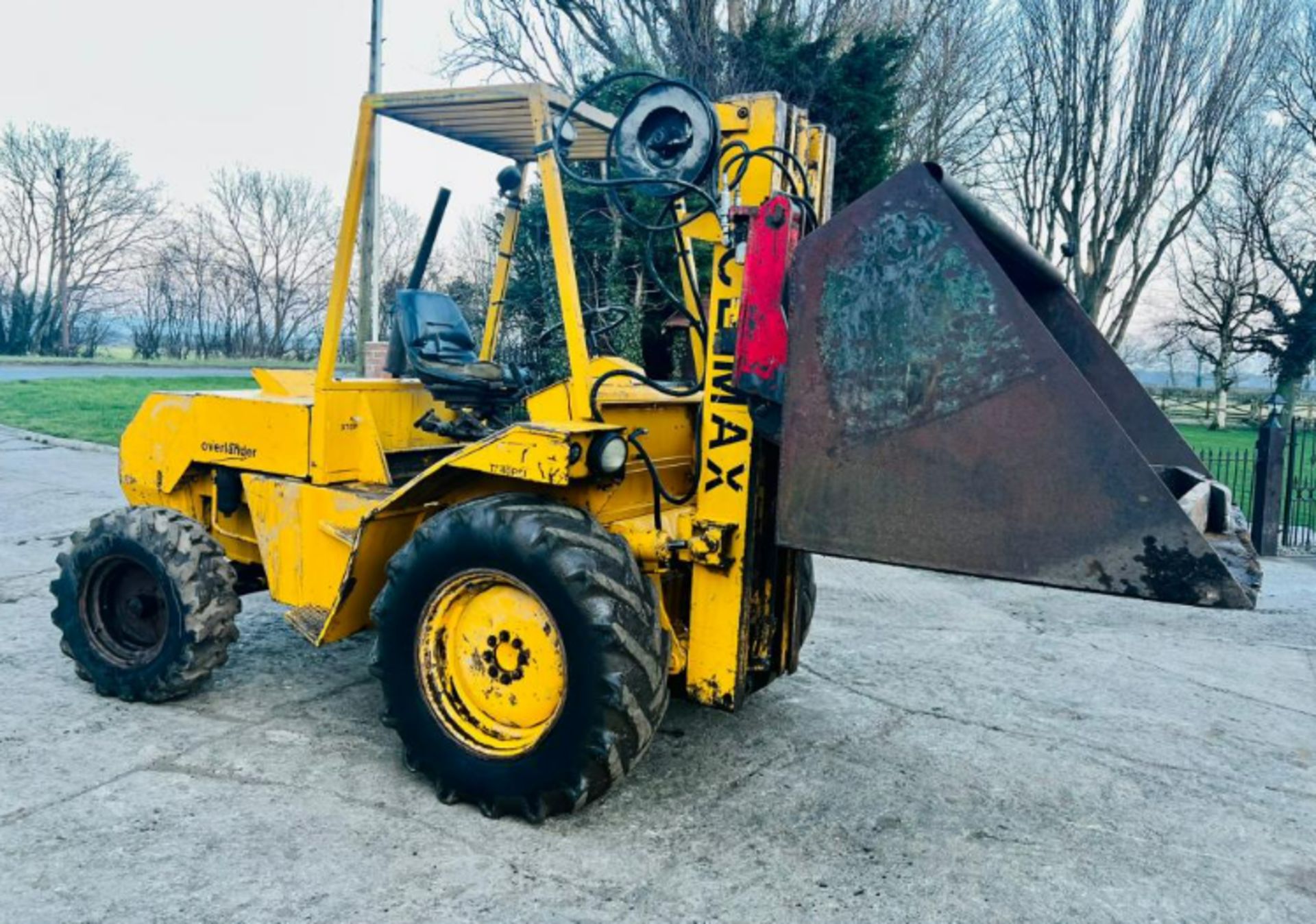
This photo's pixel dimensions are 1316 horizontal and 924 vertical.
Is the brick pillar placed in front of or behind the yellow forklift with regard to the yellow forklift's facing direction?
behind

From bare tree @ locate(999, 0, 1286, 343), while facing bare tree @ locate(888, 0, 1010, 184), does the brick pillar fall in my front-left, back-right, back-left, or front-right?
front-left

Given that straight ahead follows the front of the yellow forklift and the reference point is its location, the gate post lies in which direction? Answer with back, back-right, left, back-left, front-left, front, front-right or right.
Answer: left

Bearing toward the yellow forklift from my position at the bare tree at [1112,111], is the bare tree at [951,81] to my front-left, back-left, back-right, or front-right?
front-right

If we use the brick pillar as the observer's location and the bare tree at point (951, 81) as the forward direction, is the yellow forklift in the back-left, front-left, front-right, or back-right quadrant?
back-right

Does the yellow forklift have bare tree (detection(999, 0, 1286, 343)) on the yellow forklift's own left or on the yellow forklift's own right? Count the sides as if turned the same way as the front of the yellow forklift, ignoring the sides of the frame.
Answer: on the yellow forklift's own left

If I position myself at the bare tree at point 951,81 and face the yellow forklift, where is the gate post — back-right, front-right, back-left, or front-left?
front-left

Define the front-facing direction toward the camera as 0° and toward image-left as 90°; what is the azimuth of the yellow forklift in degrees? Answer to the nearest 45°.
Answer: approximately 315°

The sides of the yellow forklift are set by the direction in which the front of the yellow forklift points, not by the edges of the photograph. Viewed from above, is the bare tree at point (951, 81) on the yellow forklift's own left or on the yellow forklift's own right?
on the yellow forklift's own left
